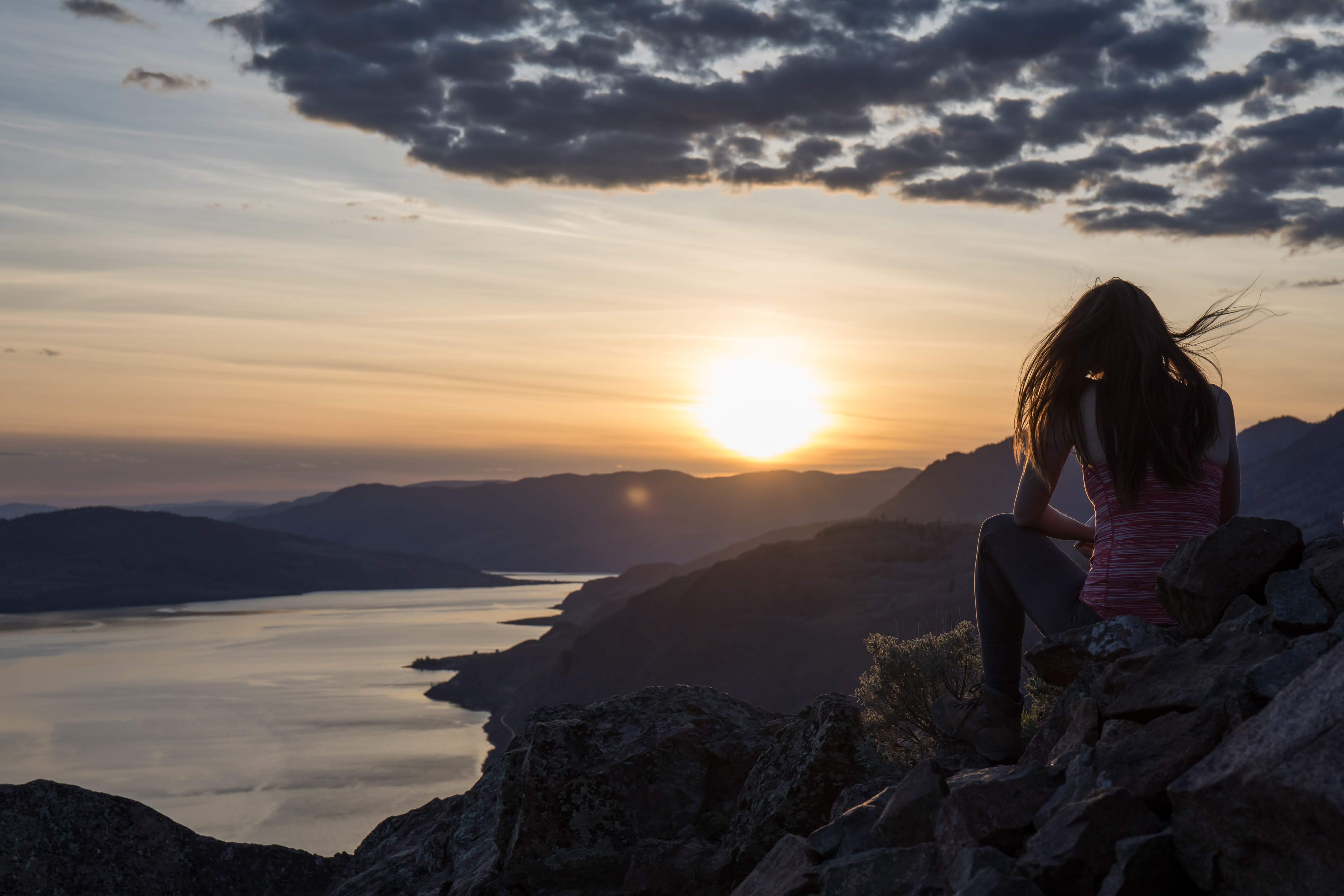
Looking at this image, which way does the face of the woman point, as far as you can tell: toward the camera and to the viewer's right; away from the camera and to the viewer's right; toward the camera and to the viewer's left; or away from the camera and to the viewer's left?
away from the camera and to the viewer's left

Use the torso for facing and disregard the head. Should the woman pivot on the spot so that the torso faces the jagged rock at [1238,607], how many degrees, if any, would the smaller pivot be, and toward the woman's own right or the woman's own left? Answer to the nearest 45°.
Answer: approximately 180°

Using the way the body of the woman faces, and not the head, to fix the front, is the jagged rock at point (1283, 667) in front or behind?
behind

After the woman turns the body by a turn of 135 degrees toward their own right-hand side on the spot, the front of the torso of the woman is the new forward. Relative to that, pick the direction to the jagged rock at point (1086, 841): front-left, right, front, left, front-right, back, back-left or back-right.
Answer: right

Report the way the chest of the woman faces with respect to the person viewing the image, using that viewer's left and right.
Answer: facing away from the viewer and to the left of the viewer

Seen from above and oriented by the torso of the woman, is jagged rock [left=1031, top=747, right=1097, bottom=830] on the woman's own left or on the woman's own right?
on the woman's own left
